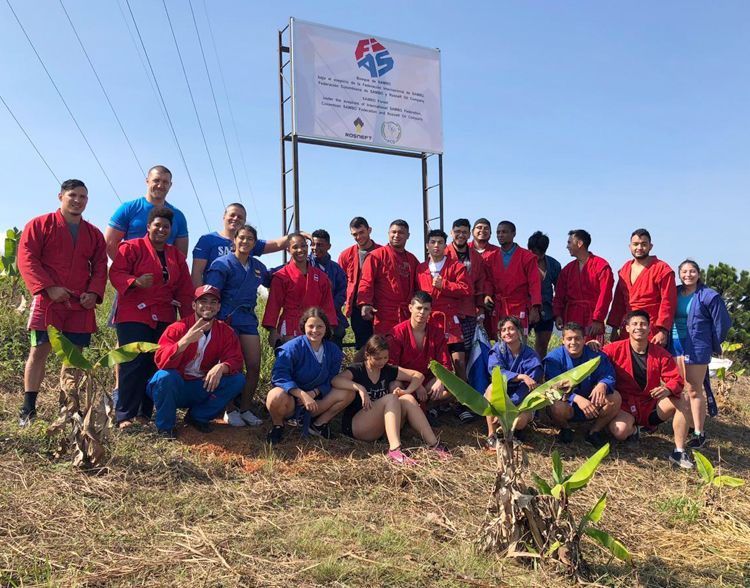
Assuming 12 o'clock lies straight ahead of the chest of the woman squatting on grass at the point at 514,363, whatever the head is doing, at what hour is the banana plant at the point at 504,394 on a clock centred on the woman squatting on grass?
The banana plant is roughly at 12 o'clock from the woman squatting on grass.

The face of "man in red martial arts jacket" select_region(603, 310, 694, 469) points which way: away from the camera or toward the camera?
toward the camera

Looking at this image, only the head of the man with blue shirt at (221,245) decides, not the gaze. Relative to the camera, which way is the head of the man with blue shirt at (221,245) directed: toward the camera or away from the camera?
toward the camera

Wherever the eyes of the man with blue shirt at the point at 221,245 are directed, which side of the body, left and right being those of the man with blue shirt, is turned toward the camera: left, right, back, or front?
front

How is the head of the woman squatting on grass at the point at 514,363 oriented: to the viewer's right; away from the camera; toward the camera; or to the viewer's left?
toward the camera

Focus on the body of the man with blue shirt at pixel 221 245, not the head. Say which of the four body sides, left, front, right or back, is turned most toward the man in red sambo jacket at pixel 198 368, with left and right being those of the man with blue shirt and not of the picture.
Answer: front

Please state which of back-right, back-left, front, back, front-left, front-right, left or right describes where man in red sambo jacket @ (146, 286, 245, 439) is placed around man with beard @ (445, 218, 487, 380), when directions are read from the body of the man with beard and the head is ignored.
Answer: front-right

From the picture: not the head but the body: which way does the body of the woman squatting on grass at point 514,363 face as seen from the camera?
toward the camera

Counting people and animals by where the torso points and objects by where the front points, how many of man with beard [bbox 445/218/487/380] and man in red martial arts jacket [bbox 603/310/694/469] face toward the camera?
2

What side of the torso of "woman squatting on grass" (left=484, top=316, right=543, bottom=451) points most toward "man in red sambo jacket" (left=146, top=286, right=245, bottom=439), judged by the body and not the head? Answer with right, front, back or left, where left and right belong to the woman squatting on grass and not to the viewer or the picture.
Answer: right

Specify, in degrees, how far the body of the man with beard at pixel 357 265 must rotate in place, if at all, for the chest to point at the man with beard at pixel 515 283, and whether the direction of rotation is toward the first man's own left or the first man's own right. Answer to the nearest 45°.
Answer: approximately 90° to the first man's own left

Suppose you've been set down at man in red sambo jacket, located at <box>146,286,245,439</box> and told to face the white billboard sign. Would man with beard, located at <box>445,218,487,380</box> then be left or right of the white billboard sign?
right

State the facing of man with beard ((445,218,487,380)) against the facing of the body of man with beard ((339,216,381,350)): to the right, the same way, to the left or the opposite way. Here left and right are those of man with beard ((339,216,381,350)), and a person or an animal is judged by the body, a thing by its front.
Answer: the same way

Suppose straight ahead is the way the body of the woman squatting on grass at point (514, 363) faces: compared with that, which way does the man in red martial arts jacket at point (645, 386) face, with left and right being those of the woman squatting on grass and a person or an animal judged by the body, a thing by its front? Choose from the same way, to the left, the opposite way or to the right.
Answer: the same way

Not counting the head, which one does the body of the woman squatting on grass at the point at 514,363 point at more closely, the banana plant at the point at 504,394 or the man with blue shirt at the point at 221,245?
the banana plant
